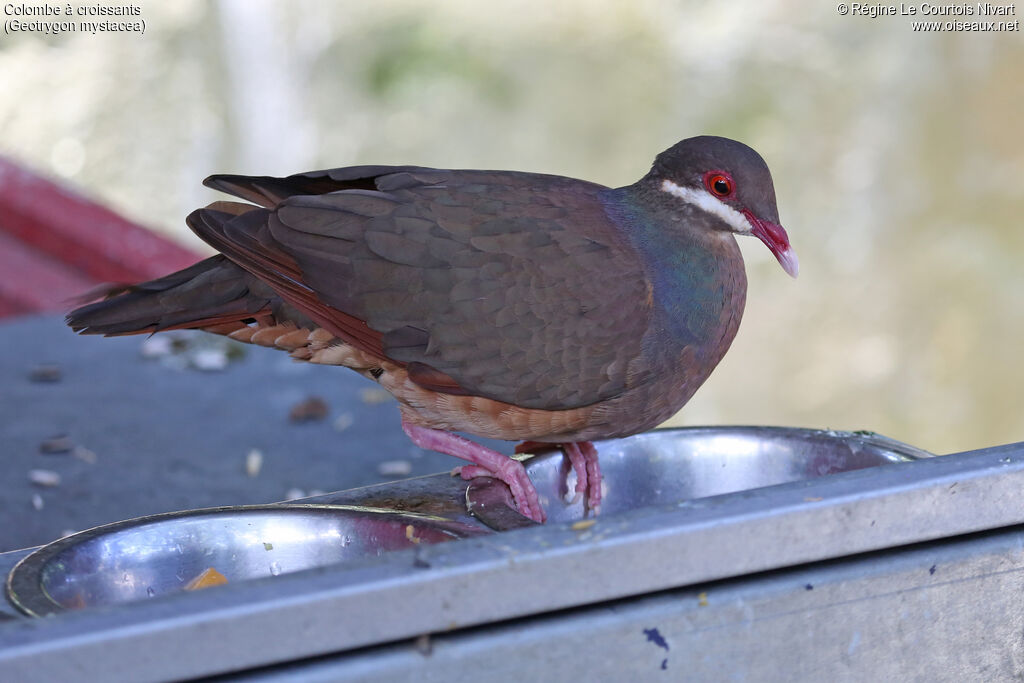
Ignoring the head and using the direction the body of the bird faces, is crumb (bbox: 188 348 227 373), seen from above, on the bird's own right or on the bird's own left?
on the bird's own left

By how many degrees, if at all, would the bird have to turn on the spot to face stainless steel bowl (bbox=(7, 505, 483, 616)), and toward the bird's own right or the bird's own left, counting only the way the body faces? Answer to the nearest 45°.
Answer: approximately 135° to the bird's own right

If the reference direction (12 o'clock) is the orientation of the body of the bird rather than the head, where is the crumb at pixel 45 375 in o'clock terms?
The crumb is roughly at 8 o'clock from the bird.

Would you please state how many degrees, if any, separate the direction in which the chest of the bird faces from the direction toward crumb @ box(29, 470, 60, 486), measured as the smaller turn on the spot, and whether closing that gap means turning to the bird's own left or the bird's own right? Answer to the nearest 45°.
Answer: approximately 135° to the bird's own left

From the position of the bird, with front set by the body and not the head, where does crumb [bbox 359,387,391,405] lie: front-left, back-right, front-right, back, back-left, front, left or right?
left

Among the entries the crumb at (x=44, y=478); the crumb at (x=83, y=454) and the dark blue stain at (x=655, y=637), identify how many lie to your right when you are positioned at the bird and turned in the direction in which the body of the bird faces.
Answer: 1

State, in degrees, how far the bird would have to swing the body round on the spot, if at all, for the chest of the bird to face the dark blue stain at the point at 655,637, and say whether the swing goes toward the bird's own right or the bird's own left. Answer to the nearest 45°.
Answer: approximately 90° to the bird's own right

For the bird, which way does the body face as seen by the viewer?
to the viewer's right

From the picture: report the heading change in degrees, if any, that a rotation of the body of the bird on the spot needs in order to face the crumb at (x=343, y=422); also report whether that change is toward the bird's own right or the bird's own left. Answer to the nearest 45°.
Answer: approximately 90° to the bird's own left

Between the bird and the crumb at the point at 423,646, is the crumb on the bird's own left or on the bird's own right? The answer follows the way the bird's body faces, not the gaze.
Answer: on the bird's own right
